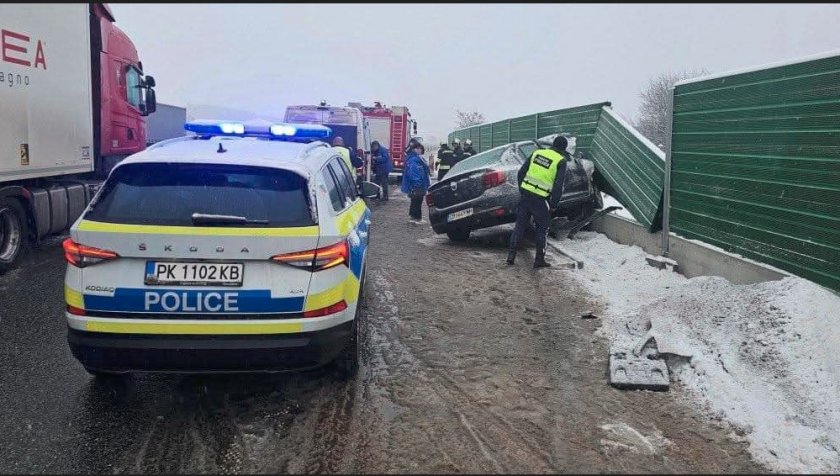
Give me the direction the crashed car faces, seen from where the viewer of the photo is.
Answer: facing away from the viewer and to the right of the viewer

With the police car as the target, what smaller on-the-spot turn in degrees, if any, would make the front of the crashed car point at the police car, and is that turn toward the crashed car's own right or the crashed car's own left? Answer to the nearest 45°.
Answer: approximately 135° to the crashed car's own right

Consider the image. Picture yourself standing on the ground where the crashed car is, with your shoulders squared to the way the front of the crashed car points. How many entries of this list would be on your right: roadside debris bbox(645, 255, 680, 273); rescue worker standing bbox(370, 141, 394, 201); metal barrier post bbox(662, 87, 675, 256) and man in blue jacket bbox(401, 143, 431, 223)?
2

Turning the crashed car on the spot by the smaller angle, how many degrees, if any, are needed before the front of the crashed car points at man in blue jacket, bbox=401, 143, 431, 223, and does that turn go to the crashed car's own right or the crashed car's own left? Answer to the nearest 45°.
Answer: approximately 90° to the crashed car's own left

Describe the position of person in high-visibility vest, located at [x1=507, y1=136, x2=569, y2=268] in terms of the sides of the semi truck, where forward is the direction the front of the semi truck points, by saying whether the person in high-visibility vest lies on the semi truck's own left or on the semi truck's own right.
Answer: on the semi truck's own right

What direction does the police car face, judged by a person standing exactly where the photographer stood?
facing away from the viewer

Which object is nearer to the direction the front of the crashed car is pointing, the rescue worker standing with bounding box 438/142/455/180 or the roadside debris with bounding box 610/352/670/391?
the rescue worker standing

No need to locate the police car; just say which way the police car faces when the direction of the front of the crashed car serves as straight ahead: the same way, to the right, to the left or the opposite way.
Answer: to the left

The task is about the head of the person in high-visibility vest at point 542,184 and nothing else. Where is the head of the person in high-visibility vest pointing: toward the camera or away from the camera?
away from the camera
